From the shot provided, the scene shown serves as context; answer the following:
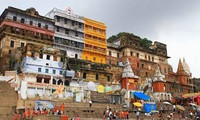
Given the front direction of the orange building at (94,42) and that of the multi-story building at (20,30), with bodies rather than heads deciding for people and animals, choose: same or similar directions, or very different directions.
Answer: same or similar directions

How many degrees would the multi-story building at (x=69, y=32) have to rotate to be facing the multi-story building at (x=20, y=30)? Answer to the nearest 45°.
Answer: approximately 90° to its right

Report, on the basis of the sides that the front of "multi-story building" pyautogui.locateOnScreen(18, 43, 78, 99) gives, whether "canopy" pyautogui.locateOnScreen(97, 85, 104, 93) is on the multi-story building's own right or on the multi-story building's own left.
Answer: on the multi-story building's own left

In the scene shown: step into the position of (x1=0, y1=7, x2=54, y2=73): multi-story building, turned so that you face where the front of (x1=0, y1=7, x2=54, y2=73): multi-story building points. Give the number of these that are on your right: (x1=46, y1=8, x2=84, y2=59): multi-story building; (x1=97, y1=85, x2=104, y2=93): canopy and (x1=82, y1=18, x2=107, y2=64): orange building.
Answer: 0

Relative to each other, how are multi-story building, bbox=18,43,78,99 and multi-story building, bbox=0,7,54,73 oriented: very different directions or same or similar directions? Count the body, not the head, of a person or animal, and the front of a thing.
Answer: same or similar directions

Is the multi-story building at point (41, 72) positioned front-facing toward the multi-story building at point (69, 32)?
no

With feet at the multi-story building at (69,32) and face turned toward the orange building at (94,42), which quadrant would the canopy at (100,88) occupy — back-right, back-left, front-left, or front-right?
front-right

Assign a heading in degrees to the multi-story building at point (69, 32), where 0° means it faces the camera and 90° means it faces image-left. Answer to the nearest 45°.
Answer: approximately 315°

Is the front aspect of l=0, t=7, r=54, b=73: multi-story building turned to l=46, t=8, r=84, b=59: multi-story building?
no

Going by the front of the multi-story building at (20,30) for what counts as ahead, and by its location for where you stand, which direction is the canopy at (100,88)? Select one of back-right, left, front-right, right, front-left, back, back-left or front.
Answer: front-left

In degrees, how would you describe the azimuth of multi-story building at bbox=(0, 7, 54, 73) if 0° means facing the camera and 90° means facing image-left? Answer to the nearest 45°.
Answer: approximately 315°

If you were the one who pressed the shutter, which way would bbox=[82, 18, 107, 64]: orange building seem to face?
facing the viewer and to the right of the viewer

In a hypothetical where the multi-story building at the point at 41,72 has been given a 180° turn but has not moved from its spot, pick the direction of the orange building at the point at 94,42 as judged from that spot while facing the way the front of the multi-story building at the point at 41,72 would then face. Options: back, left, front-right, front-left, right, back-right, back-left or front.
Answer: right

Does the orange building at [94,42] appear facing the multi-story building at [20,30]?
no

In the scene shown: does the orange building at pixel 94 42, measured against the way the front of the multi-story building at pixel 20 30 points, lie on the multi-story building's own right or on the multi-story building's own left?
on the multi-story building's own left
